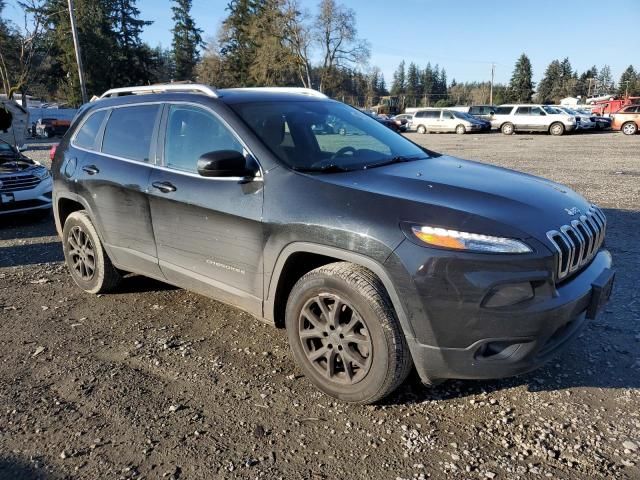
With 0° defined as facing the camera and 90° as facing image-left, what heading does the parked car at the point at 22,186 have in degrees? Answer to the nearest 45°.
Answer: approximately 315°

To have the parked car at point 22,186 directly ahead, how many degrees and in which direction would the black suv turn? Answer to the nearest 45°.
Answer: approximately 180°

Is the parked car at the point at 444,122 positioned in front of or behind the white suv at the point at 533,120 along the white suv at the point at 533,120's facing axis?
behind

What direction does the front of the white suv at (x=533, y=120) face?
to the viewer's right

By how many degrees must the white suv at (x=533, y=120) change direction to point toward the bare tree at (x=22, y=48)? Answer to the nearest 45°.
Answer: approximately 180°
